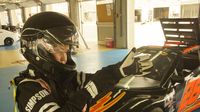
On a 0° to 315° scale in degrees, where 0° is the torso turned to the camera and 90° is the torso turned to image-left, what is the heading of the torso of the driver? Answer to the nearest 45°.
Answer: approximately 315°

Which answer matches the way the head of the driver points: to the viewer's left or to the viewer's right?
to the viewer's right

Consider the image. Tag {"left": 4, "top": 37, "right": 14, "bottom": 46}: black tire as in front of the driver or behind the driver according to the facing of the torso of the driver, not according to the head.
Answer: behind

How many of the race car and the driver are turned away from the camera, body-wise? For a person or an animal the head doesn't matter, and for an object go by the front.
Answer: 0
